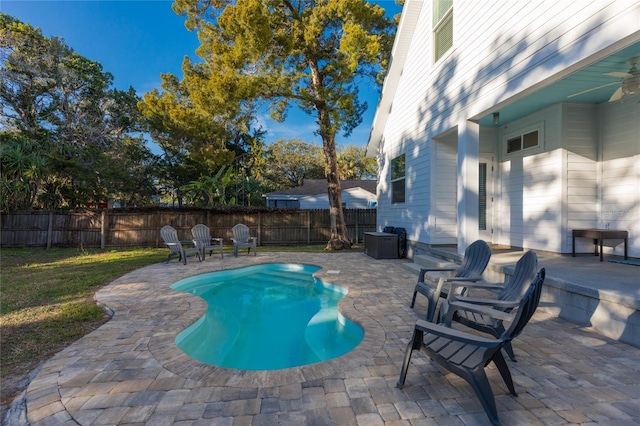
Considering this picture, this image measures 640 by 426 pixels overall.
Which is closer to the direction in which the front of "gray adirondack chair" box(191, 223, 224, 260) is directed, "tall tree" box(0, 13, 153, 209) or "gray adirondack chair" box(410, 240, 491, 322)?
the gray adirondack chair

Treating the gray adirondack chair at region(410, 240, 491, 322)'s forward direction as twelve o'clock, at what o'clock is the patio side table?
The patio side table is roughly at 6 o'clock from the gray adirondack chair.

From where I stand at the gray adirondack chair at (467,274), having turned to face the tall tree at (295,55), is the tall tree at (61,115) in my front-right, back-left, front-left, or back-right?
front-left

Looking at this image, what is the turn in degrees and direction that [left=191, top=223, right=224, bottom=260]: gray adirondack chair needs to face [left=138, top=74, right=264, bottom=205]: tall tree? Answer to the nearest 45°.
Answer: approximately 135° to its left

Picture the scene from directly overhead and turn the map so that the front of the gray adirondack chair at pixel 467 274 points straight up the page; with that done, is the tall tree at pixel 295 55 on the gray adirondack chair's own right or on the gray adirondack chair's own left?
on the gray adirondack chair's own right

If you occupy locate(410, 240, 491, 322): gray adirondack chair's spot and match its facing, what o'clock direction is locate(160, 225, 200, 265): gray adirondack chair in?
locate(160, 225, 200, 265): gray adirondack chair is roughly at 2 o'clock from locate(410, 240, 491, 322): gray adirondack chair.

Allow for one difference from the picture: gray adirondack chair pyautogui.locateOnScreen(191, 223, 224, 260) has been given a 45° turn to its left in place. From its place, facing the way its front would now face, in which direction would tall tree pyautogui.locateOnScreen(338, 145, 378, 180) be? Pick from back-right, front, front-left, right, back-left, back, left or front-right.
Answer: front-left

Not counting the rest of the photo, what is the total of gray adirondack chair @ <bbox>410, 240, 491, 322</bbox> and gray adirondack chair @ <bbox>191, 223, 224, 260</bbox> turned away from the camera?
0

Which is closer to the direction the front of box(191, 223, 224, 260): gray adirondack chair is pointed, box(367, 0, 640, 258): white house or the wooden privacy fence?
the white house

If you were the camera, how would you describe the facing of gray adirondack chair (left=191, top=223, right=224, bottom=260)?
facing the viewer and to the right of the viewer

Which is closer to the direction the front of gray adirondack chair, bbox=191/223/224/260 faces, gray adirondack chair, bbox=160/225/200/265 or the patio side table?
the patio side table

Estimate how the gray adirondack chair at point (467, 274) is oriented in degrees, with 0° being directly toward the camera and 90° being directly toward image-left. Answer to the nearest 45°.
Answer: approximately 45°

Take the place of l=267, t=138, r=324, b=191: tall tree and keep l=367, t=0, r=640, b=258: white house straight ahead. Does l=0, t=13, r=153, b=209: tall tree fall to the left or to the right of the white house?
right
